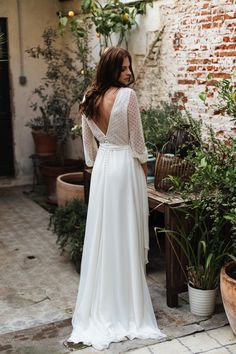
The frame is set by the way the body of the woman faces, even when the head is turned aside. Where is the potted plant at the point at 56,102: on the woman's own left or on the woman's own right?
on the woman's own left

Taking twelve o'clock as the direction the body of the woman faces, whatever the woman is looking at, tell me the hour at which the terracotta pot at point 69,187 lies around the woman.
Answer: The terracotta pot is roughly at 10 o'clock from the woman.

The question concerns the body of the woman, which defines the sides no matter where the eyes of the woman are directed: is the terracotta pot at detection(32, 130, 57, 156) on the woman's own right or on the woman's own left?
on the woman's own left

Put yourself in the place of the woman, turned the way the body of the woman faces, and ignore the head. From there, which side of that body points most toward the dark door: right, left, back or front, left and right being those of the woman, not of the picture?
left

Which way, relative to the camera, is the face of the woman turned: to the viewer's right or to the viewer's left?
to the viewer's right

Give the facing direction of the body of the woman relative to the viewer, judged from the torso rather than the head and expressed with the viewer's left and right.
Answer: facing away from the viewer and to the right of the viewer

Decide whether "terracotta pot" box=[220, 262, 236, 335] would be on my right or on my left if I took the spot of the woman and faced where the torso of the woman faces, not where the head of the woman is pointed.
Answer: on my right
